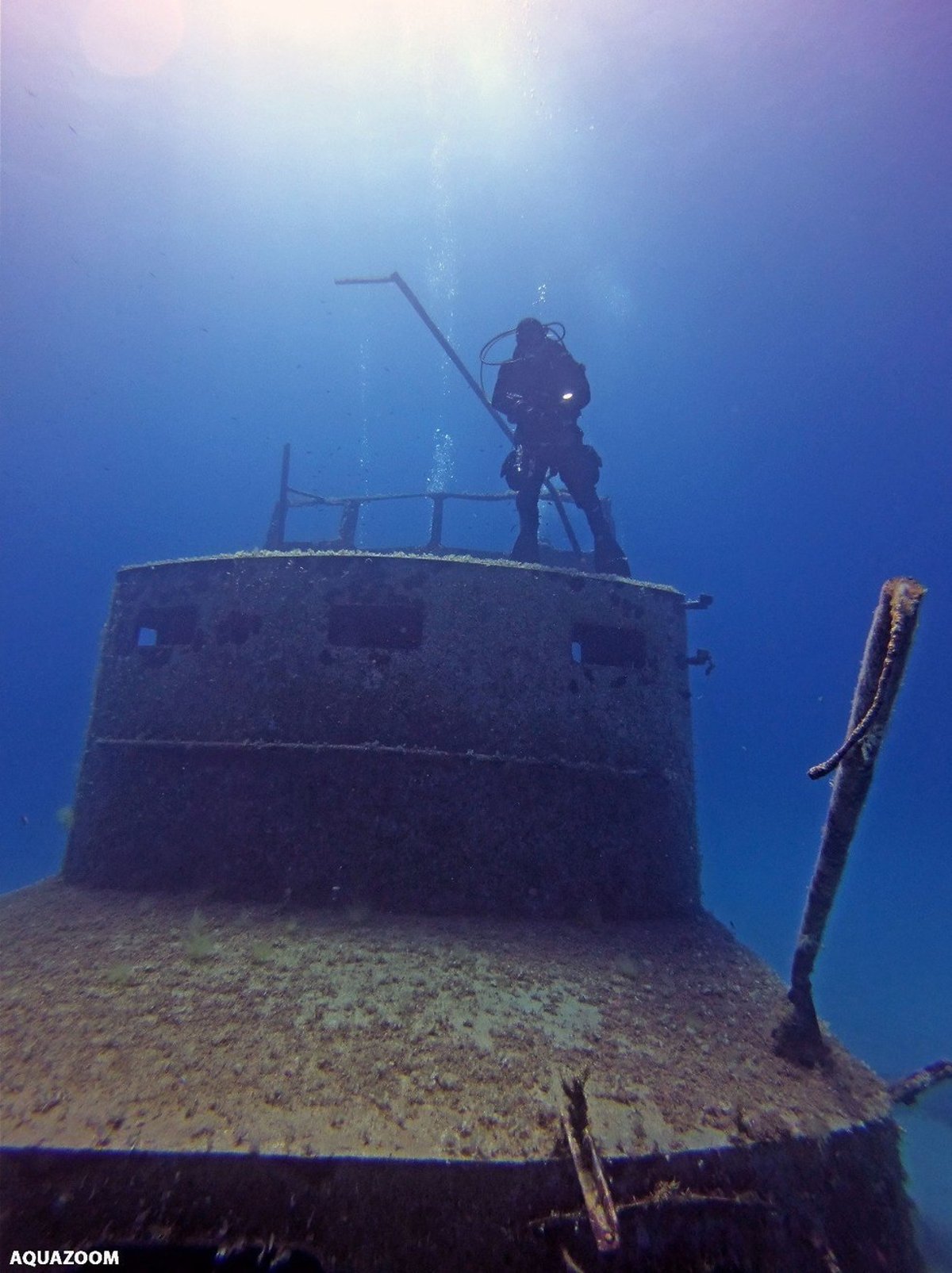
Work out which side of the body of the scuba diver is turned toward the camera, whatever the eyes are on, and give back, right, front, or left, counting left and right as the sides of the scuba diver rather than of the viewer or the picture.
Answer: front
